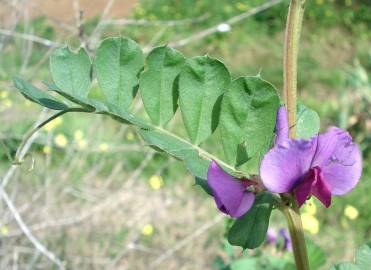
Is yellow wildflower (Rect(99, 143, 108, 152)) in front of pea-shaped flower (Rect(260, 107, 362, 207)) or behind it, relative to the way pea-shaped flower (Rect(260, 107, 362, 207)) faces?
behind

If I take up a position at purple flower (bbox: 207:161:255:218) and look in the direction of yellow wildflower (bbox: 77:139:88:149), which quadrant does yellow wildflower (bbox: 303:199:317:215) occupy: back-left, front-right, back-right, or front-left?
front-right

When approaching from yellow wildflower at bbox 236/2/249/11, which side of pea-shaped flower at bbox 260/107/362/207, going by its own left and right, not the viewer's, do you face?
back

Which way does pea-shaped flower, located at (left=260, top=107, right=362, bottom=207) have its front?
toward the camera

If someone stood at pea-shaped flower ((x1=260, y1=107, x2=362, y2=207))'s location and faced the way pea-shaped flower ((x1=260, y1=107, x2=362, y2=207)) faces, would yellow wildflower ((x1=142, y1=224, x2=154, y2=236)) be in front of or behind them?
behind

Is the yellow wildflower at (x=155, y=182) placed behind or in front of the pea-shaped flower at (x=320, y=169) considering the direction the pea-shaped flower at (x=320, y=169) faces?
behind
